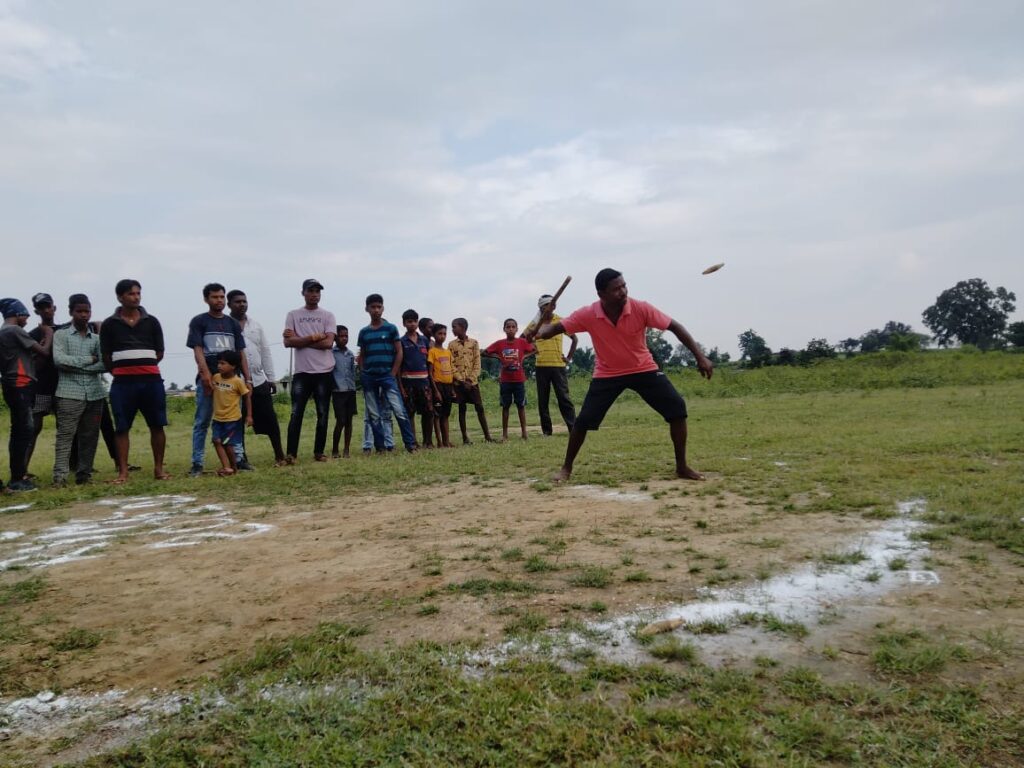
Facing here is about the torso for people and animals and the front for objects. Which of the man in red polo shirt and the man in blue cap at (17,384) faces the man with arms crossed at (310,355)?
the man in blue cap

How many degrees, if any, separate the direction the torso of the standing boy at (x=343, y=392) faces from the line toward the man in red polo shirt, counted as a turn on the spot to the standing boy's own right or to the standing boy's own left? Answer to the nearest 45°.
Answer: approximately 45° to the standing boy's own left

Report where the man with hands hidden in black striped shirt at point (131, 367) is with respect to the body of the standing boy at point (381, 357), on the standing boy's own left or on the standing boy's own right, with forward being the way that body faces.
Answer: on the standing boy's own right

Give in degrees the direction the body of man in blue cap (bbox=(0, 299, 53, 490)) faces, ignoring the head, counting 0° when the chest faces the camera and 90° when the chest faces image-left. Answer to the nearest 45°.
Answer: approximately 270°

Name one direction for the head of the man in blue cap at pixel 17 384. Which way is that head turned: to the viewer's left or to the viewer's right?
to the viewer's right

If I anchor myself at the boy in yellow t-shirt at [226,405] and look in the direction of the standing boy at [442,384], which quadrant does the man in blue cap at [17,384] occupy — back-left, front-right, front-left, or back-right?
back-left

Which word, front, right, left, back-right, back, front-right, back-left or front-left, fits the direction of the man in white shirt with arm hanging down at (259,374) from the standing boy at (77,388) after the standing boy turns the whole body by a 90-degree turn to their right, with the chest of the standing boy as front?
back-left

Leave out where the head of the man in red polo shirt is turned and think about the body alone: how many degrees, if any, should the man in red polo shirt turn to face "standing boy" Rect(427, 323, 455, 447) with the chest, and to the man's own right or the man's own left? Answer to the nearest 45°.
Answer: approximately 135° to the man's own right

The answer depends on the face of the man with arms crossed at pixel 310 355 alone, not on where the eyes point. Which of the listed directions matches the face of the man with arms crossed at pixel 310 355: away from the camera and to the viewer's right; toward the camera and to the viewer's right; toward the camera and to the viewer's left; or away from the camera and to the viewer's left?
toward the camera and to the viewer's right

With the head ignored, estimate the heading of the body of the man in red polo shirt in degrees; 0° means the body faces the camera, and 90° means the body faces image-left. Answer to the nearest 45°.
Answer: approximately 0°
